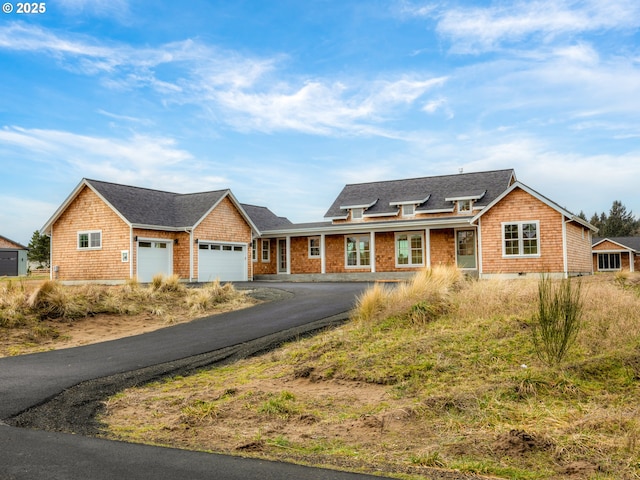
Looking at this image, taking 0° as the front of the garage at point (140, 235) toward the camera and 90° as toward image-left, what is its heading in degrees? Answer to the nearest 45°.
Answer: approximately 315°

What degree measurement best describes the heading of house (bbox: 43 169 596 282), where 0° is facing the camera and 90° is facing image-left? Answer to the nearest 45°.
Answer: approximately 0°

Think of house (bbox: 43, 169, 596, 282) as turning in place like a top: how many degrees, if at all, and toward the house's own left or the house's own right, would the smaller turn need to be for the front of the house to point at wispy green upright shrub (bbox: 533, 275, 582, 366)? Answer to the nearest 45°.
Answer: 0° — it already faces it
